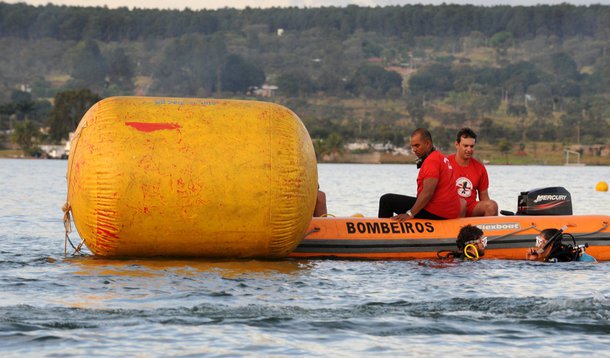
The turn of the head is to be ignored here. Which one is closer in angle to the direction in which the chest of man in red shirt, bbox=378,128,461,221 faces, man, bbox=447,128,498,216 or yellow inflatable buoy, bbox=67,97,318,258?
the yellow inflatable buoy

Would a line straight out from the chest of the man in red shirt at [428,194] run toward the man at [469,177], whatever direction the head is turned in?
no

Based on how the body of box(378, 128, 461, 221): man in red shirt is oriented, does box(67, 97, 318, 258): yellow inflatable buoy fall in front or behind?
in front
